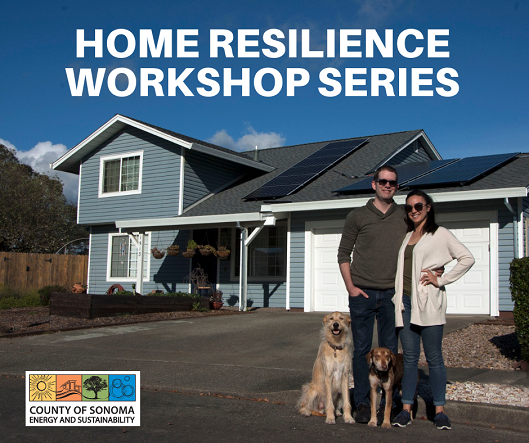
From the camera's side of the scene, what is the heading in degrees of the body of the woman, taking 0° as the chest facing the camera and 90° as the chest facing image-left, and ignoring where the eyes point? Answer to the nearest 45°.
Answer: approximately 45°

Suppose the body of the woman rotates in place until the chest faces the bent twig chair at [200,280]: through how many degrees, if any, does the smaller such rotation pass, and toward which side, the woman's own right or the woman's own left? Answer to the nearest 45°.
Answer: approximately 90° to the woman's own right

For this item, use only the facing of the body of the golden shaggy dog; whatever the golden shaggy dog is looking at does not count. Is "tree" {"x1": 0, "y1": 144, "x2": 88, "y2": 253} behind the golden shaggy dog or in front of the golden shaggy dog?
behind

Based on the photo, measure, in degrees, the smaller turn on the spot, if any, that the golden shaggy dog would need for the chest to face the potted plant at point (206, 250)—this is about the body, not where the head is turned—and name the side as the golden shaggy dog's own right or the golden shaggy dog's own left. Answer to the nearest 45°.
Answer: approximately 135° to the golden shaggy dog's own left

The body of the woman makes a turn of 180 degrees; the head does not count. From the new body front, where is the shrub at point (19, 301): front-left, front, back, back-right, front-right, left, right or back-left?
left

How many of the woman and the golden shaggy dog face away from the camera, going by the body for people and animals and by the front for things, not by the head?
0

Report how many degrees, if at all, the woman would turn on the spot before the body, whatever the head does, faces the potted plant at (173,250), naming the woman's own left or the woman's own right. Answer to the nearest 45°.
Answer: approximately 90° to the woman's own right

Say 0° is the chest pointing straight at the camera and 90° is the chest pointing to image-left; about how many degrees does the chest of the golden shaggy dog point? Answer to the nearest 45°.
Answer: approximately 315°

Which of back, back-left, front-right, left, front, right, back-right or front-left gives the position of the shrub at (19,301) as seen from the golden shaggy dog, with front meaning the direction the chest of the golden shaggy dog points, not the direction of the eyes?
back
